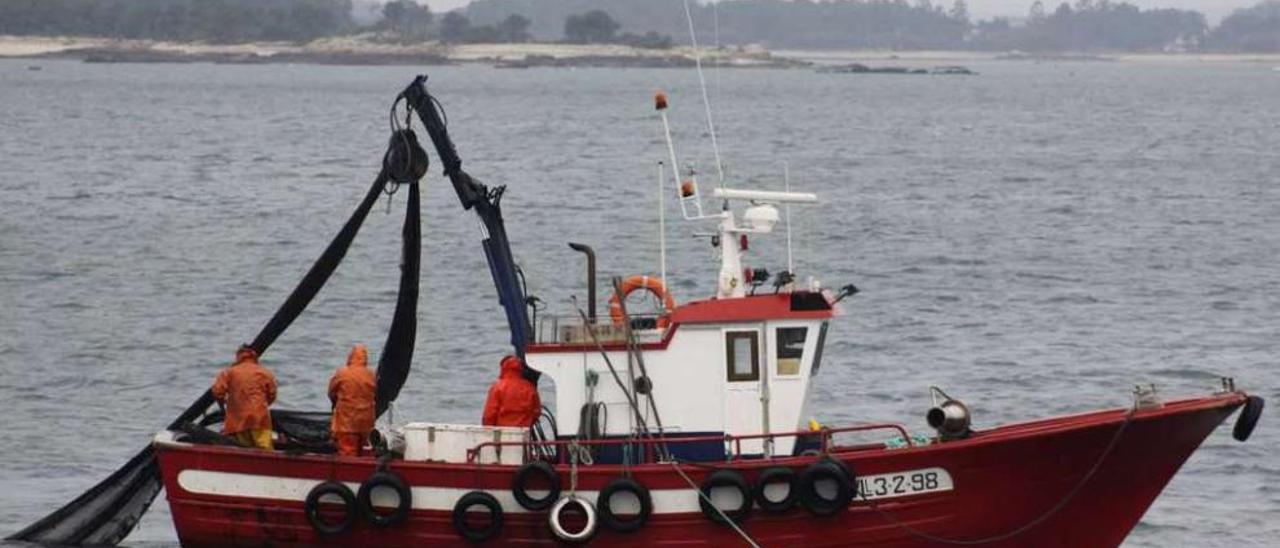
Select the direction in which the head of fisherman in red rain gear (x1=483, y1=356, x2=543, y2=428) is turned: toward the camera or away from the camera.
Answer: away from the camera

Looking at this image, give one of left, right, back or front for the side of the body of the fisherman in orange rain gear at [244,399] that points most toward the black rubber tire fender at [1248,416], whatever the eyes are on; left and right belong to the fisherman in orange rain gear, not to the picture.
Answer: right

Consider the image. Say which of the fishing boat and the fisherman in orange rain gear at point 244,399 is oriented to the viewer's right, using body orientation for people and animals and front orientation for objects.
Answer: the fishing boat

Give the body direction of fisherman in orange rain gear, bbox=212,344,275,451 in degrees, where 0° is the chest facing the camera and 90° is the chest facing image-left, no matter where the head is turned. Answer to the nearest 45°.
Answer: approximately 180°

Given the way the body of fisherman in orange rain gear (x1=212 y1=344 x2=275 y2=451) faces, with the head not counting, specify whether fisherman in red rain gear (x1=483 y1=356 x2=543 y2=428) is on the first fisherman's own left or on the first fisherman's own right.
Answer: on the first fisherman's own right

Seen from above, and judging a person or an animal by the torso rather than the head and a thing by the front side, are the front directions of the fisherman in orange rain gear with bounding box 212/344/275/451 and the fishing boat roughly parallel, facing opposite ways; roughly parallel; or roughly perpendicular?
roughly perpendicular

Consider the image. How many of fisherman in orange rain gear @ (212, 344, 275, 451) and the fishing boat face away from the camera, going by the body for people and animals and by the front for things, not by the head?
1

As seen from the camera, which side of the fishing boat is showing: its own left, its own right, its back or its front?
right
